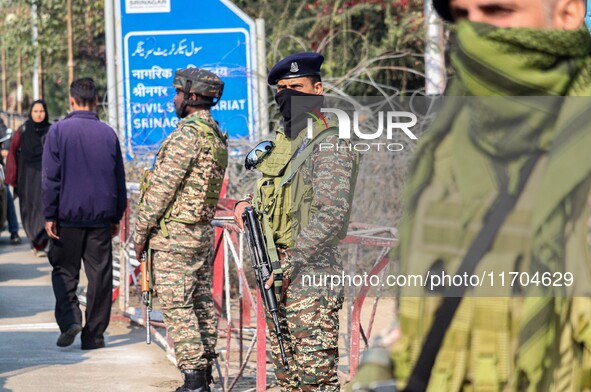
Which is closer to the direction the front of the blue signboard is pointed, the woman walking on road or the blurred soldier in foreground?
the blurred soldier in foreground

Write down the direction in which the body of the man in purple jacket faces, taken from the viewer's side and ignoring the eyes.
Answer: away from the camera

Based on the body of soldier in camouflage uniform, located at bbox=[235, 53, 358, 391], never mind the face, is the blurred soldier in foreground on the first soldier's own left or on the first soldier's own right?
on the first soldier's own left

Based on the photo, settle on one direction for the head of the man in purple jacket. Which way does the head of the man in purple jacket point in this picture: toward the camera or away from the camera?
away from the camera

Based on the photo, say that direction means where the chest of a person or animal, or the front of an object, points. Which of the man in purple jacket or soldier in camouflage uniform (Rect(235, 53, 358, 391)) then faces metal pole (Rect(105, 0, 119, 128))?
the man in purple jacket

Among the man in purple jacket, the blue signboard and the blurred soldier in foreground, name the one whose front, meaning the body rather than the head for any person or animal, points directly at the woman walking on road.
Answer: the man in purple jacket

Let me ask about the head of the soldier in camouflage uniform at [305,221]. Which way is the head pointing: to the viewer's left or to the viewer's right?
to the viewer's left

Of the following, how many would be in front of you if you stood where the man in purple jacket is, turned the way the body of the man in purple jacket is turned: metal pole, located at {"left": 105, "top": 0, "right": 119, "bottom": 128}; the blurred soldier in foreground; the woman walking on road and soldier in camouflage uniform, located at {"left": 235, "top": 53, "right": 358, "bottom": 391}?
2

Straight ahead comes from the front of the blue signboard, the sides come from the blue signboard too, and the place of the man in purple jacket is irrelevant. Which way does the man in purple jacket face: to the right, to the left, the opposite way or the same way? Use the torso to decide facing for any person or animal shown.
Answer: the opposite way
